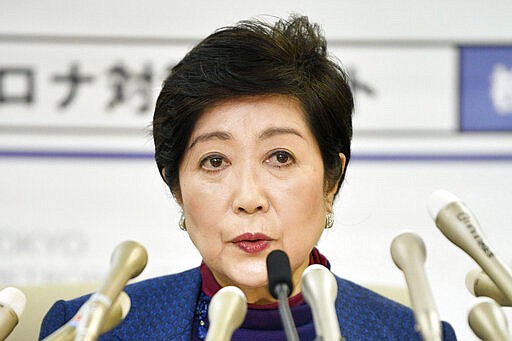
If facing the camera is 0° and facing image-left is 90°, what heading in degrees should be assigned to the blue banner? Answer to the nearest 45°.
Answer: approximately 0°

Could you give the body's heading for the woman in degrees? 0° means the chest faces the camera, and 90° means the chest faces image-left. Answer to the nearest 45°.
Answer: approximately 0°

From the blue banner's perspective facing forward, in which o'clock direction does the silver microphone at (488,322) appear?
The silver microphone is roughly at 12 o'clock from the blue banner.

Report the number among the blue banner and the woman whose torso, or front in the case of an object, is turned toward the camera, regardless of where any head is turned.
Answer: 2

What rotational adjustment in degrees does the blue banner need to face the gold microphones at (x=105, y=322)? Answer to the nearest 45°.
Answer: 0° — it already faces it

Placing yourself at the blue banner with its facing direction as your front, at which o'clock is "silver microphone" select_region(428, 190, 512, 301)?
The silver microphone is roughly at 12 o'clock from the blue banner.
